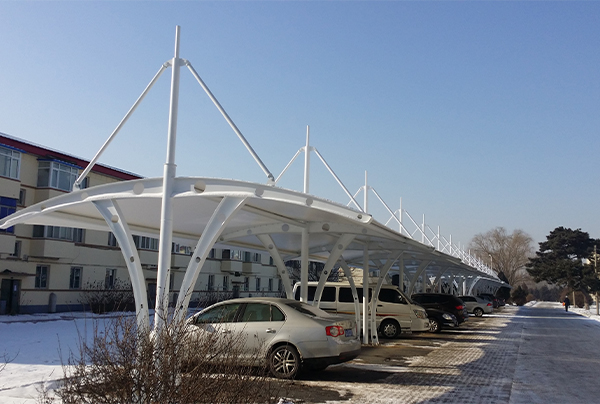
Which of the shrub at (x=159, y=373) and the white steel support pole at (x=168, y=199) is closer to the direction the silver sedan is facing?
the white steel support pole

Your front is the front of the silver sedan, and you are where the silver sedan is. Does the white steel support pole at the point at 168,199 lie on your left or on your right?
on your left

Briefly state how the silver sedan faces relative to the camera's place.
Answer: facing away from the viewer and to the left of the viewer

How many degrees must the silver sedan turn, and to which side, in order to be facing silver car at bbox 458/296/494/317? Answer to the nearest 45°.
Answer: approximately 90° to its right

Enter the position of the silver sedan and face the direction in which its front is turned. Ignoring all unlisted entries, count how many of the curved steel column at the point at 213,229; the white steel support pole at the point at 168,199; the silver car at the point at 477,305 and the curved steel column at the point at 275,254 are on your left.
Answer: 2

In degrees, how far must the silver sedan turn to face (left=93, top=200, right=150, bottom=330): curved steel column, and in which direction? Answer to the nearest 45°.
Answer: approximately 45° to its left

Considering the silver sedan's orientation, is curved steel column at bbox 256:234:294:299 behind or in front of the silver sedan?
in front

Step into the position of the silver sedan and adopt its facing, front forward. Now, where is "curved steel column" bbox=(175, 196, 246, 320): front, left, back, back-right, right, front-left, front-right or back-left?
left
